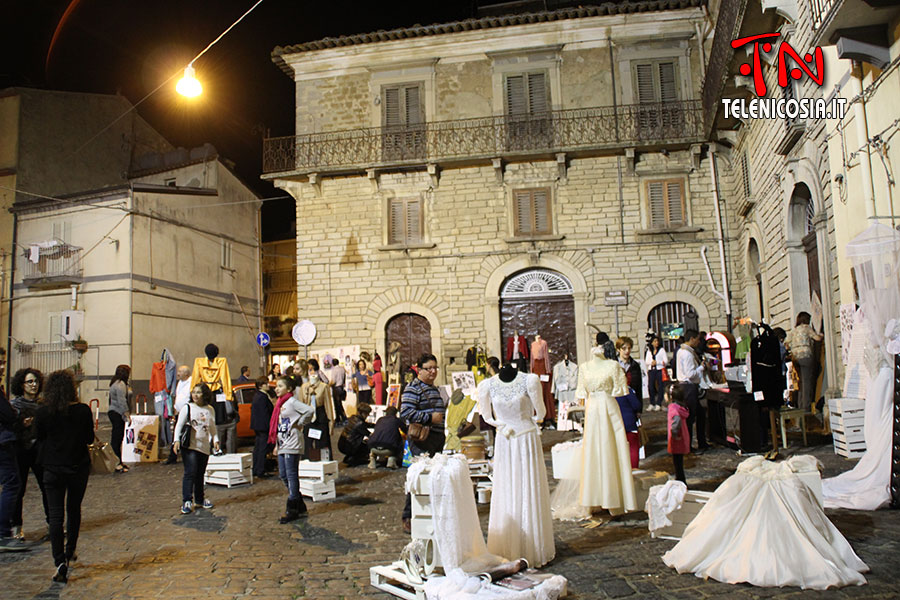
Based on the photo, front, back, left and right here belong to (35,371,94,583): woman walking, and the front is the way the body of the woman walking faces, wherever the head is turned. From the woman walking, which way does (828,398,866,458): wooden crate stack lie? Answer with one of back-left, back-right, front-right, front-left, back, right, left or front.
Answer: right

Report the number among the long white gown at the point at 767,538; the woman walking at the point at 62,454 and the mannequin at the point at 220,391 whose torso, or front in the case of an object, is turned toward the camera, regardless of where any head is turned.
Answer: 2

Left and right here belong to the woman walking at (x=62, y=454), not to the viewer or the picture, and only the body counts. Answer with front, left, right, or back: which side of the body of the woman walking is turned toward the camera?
back

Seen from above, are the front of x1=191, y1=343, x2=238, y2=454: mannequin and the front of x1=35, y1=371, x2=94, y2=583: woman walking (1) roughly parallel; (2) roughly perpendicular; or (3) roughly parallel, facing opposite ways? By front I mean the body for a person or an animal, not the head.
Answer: roughly parallel, facing opposite ways

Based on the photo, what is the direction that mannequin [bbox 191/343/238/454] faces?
toward the camera

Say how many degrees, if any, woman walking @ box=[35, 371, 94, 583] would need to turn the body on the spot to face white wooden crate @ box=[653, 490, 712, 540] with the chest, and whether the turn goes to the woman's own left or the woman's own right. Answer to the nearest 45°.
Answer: approximately 135° to the woman's own right

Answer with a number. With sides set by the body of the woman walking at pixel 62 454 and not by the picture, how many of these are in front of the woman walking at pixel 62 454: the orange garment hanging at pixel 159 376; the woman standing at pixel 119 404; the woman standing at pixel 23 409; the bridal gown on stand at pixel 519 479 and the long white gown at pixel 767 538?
3

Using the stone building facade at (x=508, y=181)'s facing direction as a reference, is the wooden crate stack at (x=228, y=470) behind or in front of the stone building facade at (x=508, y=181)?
in front

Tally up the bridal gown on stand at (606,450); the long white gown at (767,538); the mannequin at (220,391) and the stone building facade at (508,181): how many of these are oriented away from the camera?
0

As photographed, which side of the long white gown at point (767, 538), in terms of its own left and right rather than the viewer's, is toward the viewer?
front

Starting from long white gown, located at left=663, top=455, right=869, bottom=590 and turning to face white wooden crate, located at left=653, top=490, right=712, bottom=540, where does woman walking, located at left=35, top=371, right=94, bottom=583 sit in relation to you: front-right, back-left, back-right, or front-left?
front-left

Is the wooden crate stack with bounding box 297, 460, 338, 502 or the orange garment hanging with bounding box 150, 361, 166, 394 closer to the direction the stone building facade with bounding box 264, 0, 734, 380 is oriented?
the wooden crate stack

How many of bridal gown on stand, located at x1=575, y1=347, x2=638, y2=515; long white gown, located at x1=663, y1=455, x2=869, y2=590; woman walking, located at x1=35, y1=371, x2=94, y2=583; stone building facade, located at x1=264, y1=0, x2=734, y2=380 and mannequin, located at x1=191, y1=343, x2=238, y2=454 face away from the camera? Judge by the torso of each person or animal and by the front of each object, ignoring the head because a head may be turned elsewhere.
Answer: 1

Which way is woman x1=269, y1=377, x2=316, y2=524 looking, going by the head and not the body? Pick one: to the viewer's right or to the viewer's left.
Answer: to the viewer's left

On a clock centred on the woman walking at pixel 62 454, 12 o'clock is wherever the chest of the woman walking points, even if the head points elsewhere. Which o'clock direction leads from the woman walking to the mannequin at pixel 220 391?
The mannequin is roughly at 1 o'clock from the woman walking.

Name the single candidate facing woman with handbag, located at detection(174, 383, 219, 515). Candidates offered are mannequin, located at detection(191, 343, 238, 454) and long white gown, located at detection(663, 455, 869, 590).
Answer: the mannequin
